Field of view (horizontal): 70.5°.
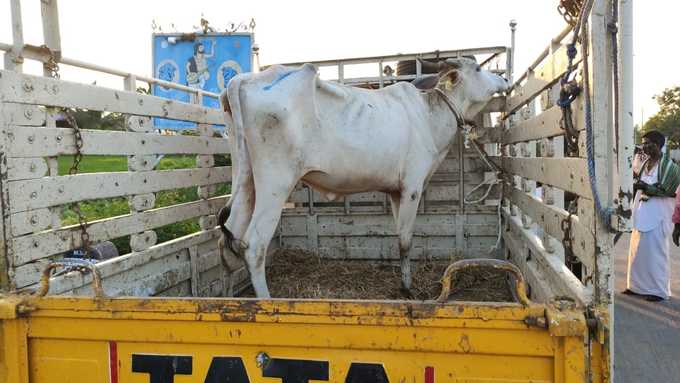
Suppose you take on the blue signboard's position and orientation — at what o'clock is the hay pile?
The hay pile is roughly at 11 o'clock from the blue signboard.

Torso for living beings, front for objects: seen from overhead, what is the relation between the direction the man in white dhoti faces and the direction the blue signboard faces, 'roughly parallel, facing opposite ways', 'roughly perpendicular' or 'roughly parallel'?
roughly perpendicular

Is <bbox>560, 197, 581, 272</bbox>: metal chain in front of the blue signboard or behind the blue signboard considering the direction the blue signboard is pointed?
in front

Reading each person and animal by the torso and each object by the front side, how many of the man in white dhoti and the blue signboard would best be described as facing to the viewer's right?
0

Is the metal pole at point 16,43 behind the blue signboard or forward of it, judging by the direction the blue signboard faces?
forward

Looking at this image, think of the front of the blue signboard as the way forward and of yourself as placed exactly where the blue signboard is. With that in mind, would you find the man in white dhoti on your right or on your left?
on your left

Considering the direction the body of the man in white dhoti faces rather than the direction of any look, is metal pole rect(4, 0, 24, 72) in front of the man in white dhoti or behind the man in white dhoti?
in front

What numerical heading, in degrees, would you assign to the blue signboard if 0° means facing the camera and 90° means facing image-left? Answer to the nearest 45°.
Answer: approximately 0°

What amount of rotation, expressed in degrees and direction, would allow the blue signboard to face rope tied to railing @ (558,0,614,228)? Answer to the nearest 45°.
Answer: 0° — it already faces it

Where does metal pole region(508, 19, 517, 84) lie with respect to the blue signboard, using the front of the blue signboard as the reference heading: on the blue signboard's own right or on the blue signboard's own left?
on the blue signboard's own left
